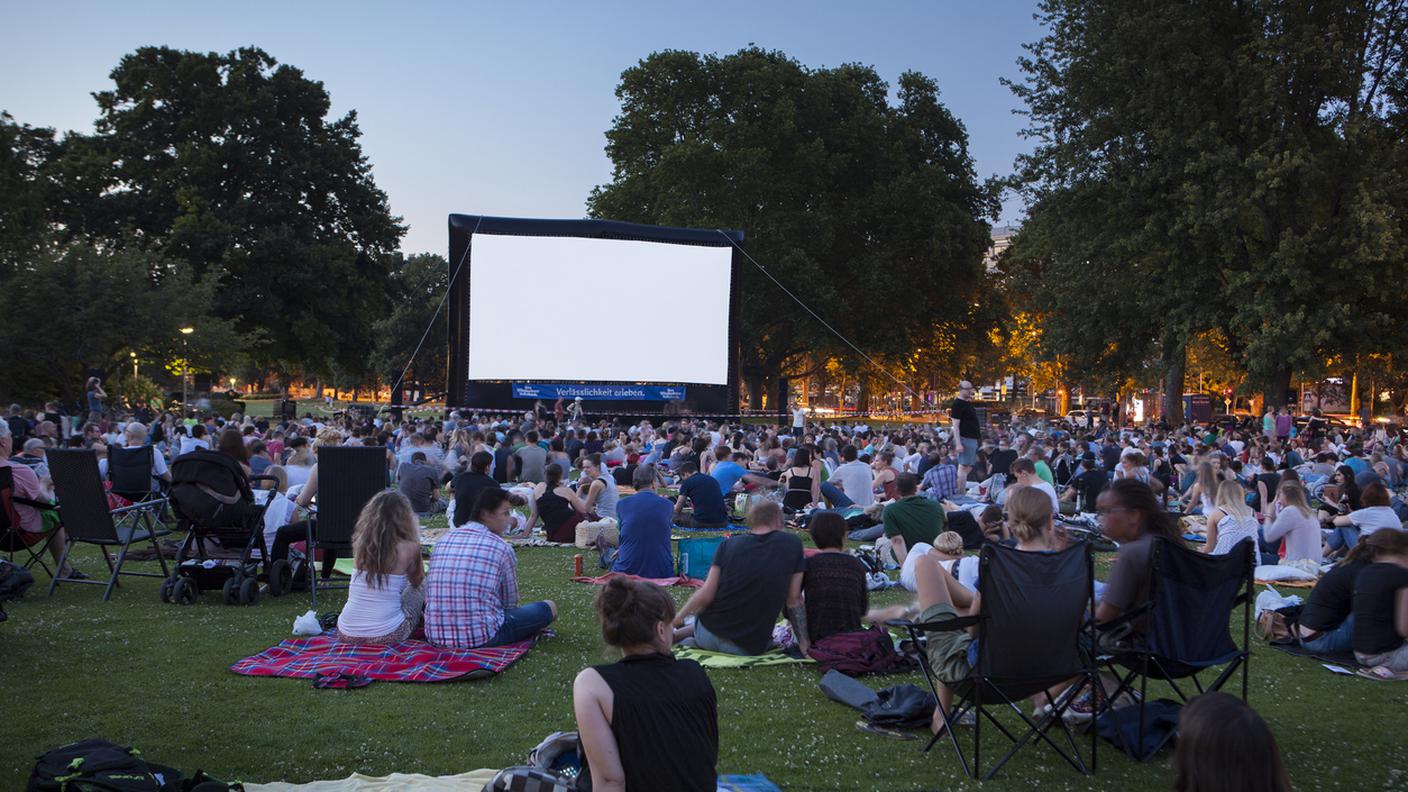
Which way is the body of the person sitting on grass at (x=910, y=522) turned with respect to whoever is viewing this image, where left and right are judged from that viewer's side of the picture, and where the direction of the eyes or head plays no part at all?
facing away from the viewer

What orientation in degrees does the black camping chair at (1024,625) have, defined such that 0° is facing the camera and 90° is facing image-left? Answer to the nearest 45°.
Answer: approximately 135°

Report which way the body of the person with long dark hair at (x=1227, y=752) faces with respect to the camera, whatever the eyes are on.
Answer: away from the camera

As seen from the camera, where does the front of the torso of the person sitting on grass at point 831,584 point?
away from the camera

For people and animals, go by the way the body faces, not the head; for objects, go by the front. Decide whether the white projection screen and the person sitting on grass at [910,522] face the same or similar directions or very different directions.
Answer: very different directions

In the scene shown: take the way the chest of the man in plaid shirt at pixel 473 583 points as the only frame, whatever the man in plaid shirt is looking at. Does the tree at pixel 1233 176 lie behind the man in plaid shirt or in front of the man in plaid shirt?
in front

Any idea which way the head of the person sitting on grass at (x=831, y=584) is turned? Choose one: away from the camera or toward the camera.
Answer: away from the camera

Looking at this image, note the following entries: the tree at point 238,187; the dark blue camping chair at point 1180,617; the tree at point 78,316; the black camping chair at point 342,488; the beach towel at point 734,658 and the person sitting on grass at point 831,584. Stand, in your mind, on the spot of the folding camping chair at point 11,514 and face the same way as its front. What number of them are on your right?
4

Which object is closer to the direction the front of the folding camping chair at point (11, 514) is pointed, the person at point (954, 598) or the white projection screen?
the white projection screen

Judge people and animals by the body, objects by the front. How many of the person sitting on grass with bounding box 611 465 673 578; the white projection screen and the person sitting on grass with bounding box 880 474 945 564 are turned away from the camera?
2

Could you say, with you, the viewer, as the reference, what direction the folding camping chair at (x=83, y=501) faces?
facing away from the viewer and to the right of the viewer

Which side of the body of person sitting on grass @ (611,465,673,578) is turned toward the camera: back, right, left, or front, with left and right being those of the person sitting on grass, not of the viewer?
back

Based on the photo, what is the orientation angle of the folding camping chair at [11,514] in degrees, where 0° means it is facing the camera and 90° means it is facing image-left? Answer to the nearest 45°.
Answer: approximately 225°

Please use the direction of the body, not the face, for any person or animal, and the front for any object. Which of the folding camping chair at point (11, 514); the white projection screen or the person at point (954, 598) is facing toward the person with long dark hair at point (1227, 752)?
the white projection screen

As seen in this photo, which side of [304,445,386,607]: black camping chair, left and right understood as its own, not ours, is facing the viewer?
back

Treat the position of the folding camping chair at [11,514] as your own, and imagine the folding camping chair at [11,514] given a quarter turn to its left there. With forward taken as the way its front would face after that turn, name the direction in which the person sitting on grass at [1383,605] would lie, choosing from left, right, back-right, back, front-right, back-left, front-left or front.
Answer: back
